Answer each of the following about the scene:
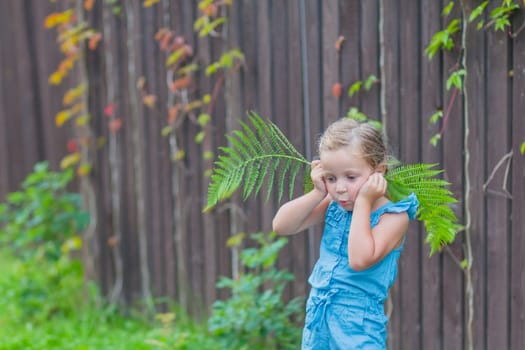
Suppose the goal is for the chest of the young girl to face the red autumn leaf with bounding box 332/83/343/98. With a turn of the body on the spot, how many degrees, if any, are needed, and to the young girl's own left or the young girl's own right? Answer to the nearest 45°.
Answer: approximately 135° to the young girl's own right

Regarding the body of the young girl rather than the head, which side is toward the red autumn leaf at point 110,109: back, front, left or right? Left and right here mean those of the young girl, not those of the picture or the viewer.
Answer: right

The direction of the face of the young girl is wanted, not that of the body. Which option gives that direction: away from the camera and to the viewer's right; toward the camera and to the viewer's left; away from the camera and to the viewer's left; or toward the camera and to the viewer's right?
toward the camera and to the viewer's left

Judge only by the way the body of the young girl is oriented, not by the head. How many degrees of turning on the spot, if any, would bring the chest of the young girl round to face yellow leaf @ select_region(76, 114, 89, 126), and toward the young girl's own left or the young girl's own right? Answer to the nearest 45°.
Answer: approximately 90° to the young girl's own right

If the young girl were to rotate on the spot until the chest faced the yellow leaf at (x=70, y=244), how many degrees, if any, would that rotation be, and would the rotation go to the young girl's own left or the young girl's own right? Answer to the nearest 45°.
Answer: approximately 90° to the young girl's own right

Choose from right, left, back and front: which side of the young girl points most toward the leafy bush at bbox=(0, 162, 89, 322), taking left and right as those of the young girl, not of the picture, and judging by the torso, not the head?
right

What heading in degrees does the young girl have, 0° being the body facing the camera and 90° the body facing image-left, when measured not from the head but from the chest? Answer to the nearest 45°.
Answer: approximately 45°

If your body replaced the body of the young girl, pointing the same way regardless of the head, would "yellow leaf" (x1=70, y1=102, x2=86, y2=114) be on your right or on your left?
on your right
